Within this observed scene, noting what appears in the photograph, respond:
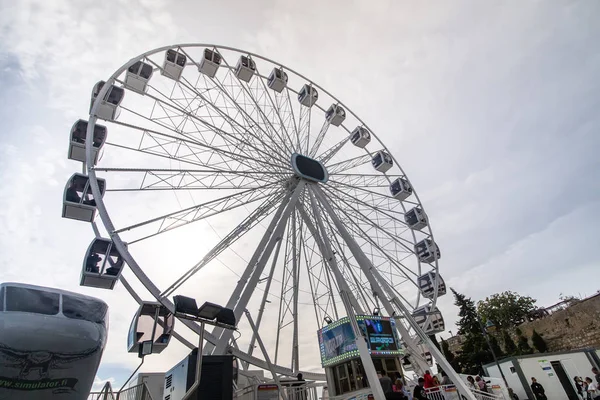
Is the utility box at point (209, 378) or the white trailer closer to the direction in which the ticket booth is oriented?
the utility box

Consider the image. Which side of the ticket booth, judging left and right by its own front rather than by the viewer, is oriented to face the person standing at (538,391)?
left

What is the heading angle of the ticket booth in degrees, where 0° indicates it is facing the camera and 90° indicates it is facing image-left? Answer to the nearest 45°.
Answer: approximately 0°

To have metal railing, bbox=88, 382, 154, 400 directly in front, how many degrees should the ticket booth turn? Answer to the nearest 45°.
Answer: approximately 45° to its right

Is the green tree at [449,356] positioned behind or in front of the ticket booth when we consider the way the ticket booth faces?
behind

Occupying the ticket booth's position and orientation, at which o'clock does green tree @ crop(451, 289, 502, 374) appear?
The green tree is roughly at 7 o'clock from the ticket booth.

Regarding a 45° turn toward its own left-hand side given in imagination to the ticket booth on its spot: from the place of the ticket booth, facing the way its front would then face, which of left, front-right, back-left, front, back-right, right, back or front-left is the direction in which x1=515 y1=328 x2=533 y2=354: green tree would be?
left

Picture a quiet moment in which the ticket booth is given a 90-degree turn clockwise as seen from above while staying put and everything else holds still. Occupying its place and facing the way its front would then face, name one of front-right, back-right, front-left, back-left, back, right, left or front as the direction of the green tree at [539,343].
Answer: back-right
